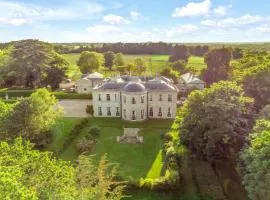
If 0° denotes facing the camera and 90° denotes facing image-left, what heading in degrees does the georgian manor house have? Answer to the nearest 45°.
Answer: approximately 0°

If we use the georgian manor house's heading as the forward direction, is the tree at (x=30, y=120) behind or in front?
in front

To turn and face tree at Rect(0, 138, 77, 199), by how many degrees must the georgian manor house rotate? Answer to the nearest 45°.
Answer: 0° — it already faces it

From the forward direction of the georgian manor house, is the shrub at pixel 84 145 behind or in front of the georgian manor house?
in front

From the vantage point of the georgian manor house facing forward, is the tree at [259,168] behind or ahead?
ahead
